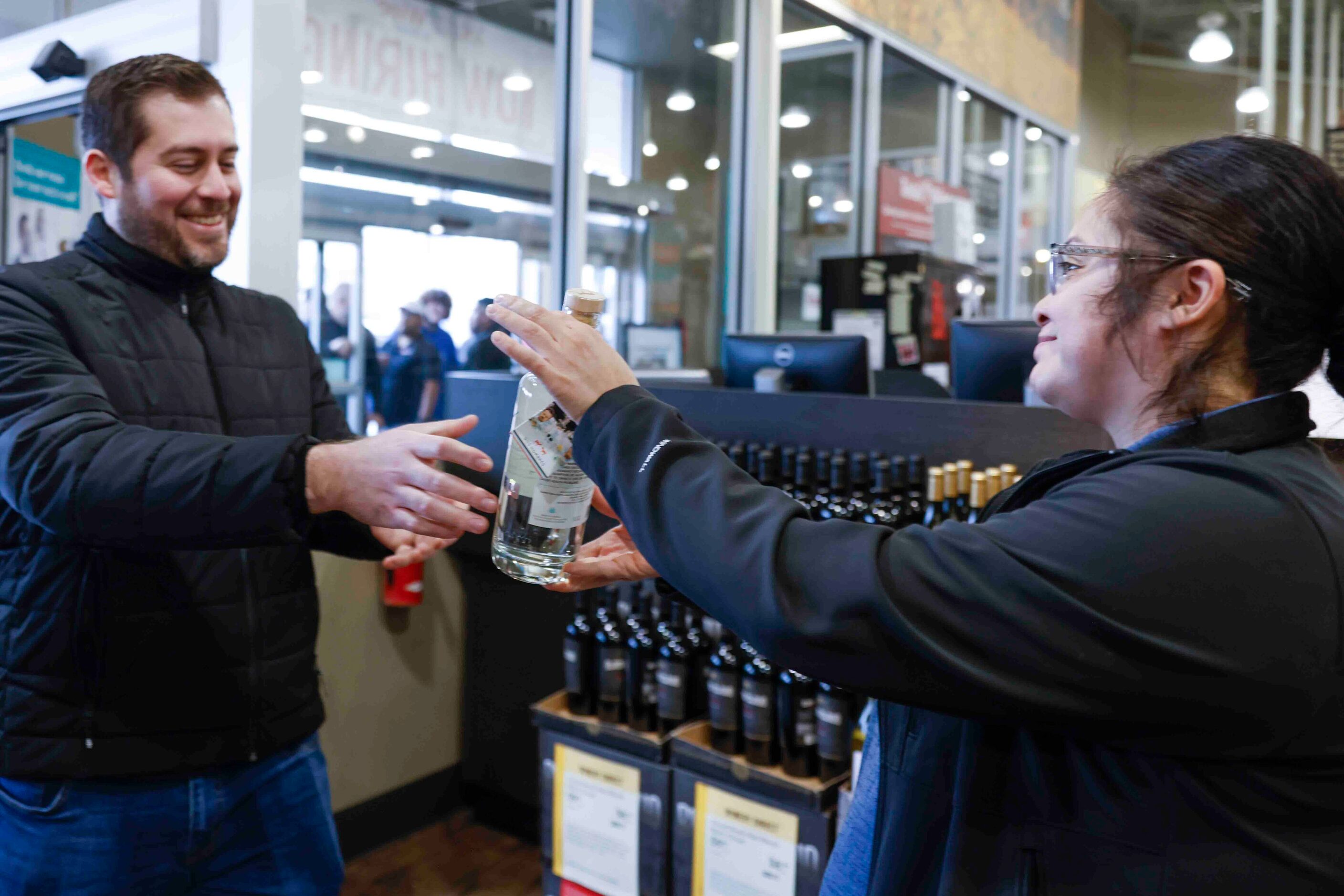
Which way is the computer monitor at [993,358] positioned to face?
away from the camera

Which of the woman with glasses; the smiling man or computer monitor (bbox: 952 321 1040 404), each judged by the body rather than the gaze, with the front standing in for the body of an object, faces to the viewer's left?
the woman with glasses

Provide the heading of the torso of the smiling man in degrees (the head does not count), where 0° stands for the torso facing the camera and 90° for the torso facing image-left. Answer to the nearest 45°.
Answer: approximately 315°

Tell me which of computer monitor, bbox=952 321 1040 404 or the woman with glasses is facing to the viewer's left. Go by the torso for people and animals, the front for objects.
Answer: the woman with glasses

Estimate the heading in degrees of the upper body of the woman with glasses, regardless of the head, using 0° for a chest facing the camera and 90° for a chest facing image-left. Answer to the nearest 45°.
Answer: approximately 90°

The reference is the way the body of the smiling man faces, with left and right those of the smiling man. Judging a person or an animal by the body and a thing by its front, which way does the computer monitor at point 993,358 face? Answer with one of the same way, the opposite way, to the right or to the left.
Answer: to the left

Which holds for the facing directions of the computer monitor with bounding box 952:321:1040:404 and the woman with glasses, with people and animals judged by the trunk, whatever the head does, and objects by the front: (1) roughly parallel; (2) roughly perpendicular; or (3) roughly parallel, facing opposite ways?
roughly perpendicular
